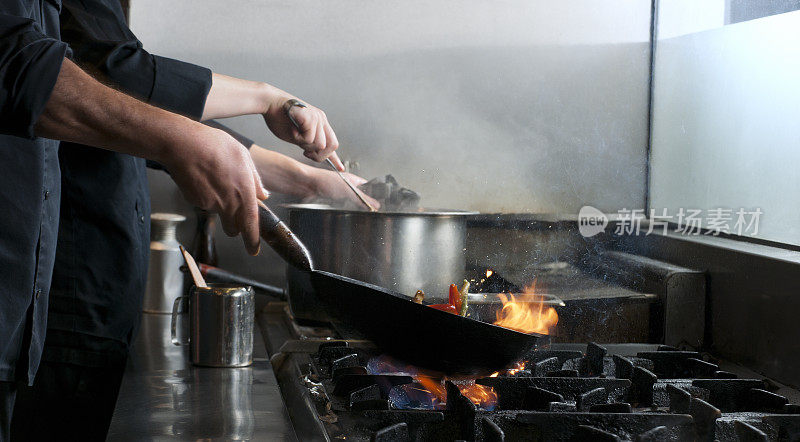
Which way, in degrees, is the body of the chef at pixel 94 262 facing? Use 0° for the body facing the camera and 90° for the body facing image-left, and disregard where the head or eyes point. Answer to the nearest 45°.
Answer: approximately 270°
